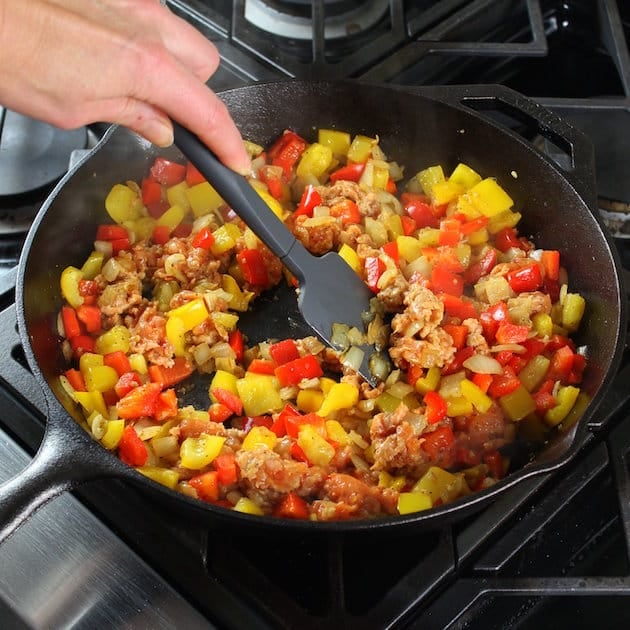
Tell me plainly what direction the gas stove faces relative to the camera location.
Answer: facing the viewer and to the left of the viewer
